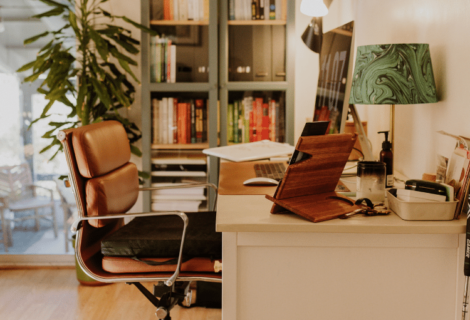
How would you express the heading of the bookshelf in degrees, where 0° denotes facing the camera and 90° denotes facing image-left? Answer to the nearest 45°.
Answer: approximately 0°

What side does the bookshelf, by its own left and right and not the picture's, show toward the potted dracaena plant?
right

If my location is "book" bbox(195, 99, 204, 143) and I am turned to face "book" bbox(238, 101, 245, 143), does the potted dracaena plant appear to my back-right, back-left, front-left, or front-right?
back-right

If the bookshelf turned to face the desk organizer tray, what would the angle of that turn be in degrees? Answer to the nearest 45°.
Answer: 0° — it already faces it

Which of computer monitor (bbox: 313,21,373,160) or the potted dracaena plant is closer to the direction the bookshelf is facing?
the computer monitor
